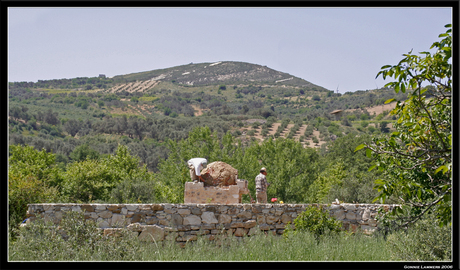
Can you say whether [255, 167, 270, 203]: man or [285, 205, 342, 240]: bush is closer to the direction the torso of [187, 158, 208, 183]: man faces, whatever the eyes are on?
the man

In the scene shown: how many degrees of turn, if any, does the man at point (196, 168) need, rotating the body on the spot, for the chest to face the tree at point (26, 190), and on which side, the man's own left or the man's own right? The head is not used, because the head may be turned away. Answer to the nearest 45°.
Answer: approximately 180°

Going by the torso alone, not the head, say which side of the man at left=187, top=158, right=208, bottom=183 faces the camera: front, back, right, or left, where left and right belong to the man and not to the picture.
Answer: right

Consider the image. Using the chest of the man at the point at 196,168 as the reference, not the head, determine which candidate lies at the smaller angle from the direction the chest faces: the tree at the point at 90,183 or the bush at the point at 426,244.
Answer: the bush

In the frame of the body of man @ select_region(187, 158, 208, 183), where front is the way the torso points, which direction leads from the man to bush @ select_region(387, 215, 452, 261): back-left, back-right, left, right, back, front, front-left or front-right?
front-right

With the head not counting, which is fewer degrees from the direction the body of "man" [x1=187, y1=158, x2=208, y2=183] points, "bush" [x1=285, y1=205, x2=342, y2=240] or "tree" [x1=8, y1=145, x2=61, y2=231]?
the bush
